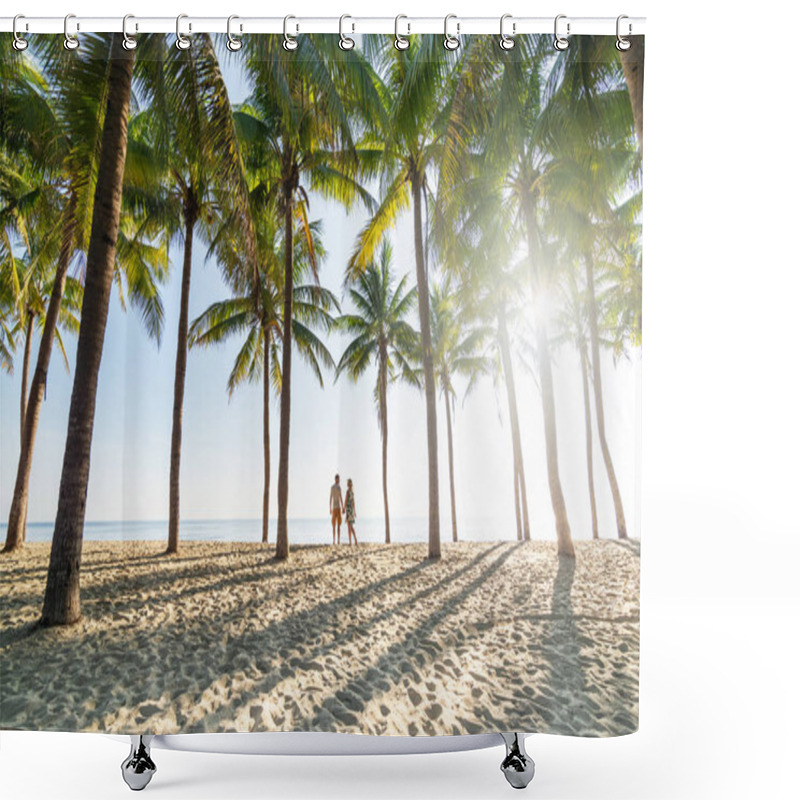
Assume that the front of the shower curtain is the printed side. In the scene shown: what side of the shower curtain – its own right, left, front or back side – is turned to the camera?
front
